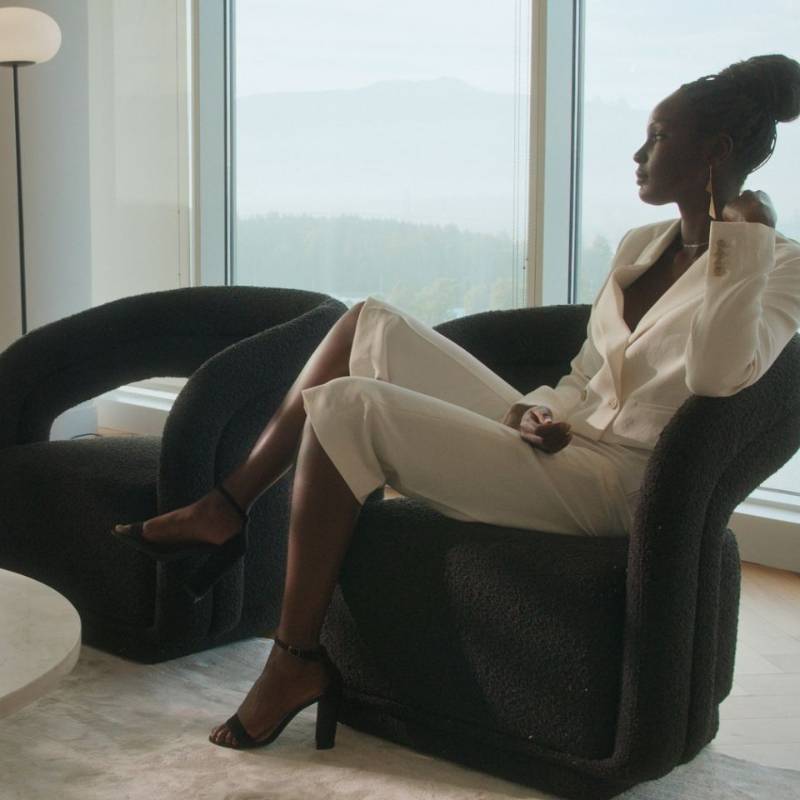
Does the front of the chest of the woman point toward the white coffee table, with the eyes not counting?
yes

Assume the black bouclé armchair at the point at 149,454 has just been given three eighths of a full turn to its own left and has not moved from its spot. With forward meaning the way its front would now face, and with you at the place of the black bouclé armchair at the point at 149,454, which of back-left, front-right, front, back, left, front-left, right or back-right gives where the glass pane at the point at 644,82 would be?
front-left

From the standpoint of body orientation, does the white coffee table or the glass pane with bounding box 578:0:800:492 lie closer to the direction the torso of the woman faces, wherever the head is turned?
the white coffee table

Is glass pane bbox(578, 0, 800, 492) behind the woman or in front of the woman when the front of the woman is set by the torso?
behind

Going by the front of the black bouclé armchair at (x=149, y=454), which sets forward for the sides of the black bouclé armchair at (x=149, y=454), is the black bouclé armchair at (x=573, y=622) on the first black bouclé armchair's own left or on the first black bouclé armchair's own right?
on the first black bouclé armchair's own left

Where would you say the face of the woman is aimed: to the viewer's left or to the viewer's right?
to the viewer's left

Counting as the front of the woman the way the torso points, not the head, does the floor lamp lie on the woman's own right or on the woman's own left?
on the woman's own right
